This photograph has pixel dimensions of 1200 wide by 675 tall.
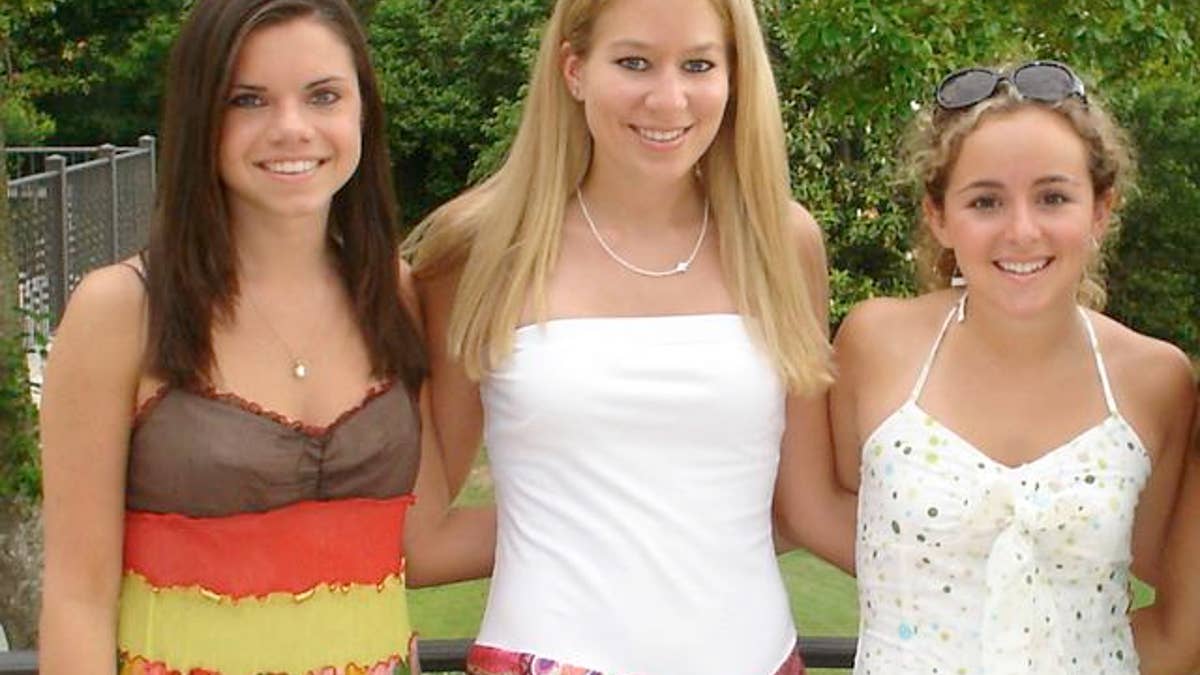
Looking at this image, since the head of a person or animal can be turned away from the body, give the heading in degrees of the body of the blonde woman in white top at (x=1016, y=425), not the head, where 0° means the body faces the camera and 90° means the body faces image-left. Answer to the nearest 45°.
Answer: approximately 0°

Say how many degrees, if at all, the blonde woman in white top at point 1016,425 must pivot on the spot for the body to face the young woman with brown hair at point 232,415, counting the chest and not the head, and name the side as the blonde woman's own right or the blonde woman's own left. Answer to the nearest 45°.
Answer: approximately 45° to the blonde woman's own right

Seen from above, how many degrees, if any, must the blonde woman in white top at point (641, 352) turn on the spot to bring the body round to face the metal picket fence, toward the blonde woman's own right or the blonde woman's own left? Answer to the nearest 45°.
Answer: approximately 135° to the blonde woman's own right

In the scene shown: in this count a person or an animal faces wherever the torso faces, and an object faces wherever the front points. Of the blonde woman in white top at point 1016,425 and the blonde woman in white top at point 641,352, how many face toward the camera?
2
